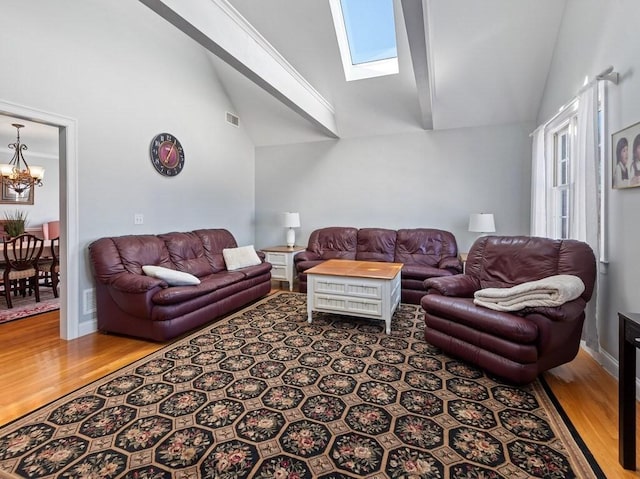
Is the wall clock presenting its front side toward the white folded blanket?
yes

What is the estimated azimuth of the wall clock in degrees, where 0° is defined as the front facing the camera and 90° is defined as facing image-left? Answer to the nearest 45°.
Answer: approximately 315°

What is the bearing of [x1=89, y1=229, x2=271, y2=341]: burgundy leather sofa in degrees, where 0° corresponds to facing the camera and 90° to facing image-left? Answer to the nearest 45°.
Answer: approximately 315°

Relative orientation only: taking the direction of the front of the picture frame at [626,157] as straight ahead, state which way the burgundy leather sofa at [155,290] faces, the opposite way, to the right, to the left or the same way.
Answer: the opposite way

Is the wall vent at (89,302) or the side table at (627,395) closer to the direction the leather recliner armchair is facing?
the wall vent

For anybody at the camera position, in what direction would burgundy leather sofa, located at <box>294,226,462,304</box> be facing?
facing the viewer

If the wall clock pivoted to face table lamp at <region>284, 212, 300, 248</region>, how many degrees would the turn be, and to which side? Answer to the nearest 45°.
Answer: approximately 45° to its left

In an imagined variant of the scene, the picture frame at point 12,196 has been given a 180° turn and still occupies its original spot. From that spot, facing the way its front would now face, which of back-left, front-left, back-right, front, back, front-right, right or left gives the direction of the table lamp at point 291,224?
back-right

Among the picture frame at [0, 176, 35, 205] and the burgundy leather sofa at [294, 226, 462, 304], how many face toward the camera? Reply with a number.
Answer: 2

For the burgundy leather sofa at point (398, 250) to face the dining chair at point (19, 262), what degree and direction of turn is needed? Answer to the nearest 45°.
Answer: approximately 90° to its right

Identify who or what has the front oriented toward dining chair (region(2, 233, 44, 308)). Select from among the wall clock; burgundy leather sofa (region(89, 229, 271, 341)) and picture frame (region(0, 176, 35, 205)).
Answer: the picture frame

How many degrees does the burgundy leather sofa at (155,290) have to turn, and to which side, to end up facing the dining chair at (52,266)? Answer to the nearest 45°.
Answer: approximately 180°
